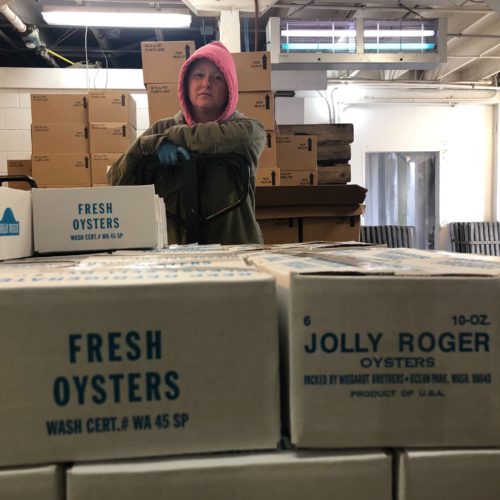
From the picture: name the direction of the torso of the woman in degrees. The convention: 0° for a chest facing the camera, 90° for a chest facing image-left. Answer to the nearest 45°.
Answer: approximately 0°
